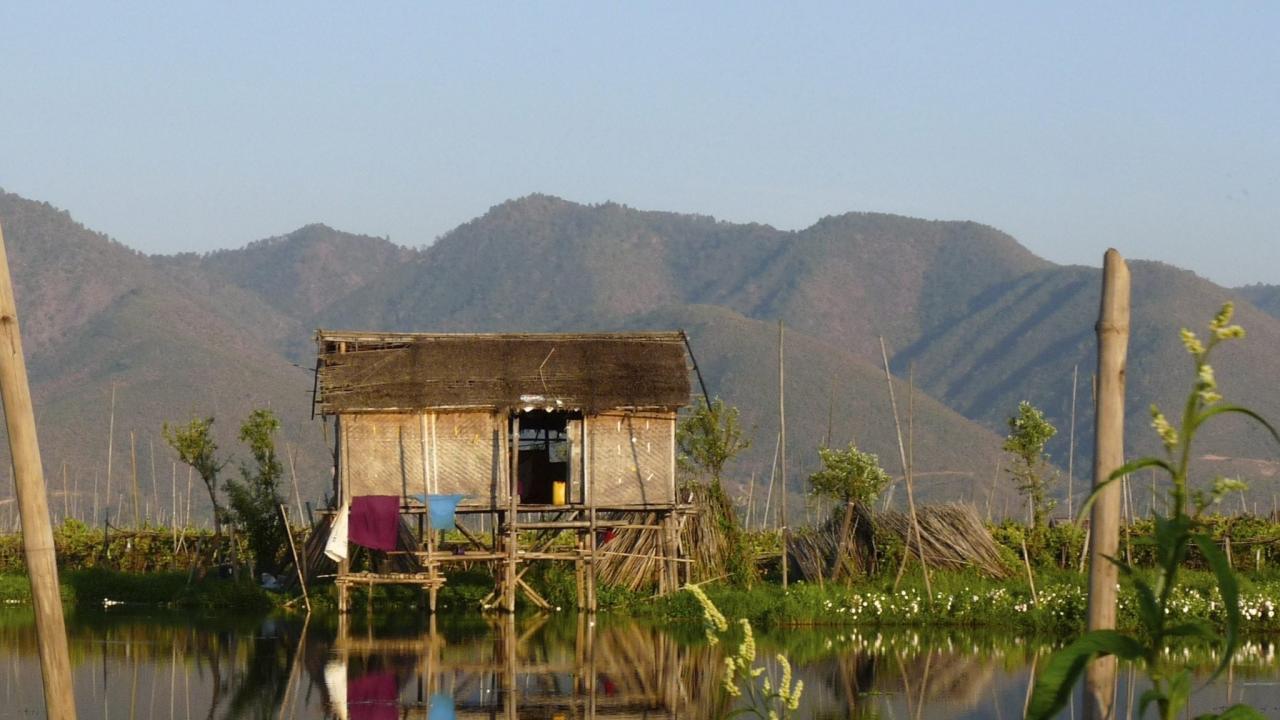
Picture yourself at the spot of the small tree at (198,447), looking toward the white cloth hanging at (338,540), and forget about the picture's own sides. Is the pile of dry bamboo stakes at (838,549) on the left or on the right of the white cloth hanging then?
left

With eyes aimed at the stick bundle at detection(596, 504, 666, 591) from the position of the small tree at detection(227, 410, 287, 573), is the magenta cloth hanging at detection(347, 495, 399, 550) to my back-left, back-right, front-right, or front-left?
front-right

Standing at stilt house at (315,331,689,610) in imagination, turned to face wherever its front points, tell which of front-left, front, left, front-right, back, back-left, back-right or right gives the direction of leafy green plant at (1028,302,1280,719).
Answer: front

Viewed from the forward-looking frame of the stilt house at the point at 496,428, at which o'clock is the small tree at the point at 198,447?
The small tree is roughly at 4 o'clock from the stilt house.

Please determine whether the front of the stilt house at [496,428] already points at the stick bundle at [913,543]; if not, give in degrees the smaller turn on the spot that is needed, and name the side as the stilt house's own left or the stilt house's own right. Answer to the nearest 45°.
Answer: approximately 90° to the stilt house's own left

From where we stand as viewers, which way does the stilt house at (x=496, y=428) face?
facing the viewer

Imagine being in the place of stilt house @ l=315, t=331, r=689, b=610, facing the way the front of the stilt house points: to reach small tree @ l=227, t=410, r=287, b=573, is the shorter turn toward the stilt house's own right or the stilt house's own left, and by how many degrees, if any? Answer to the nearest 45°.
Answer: approximately 135° to the stilt house's own right

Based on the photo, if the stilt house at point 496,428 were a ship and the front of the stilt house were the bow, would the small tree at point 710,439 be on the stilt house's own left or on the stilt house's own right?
on the stilt house's own left

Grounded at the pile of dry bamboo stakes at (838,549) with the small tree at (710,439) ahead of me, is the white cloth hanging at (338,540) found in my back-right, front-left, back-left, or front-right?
front-left

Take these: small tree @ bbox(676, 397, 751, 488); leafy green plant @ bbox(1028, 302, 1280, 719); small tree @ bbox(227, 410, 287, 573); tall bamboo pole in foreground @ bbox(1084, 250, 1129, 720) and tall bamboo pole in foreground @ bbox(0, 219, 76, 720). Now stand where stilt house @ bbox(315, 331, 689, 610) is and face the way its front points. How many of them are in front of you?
3

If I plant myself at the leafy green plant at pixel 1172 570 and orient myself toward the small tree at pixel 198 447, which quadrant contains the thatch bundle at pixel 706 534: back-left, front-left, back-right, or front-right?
front-right

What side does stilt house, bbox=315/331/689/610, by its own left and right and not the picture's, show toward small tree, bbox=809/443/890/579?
left

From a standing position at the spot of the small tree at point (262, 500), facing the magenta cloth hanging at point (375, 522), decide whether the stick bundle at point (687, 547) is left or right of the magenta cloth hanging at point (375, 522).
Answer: left

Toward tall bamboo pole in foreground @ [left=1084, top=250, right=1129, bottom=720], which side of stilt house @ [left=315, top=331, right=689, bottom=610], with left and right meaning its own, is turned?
front
